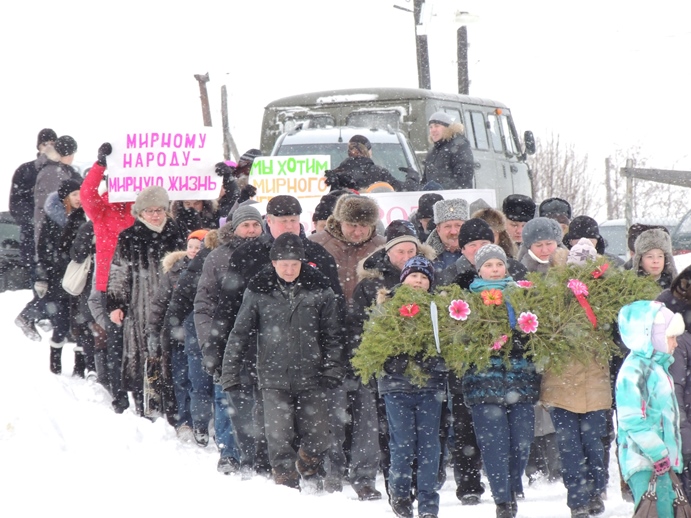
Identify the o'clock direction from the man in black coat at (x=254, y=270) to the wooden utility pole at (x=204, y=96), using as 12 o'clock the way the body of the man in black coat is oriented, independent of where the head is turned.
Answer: The wooden utility pole is roughly at 6 o'clock from the man in black coat.

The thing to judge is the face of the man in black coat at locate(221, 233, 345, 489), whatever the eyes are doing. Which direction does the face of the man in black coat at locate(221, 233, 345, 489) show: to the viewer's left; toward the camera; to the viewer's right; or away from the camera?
toward the camera

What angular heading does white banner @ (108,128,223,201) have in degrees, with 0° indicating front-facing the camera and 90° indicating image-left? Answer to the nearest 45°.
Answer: approximately 0°

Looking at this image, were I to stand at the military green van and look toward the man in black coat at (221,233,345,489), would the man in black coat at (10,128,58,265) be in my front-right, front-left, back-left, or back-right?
front-right

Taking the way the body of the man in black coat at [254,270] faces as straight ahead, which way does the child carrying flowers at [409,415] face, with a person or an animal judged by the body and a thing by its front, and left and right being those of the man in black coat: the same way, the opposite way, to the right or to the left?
the same way

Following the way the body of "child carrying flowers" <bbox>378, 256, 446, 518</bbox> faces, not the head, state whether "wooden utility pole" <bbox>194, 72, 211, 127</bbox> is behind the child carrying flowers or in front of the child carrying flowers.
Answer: behind

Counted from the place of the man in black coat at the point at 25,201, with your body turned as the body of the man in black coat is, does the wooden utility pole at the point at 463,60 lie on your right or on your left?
on your left

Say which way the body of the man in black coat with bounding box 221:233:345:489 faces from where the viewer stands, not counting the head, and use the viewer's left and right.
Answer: facing the viewer

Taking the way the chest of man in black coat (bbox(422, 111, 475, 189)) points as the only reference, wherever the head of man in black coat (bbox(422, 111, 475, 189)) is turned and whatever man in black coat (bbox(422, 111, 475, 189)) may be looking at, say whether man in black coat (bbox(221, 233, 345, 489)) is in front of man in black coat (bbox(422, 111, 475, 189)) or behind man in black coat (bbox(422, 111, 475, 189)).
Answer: in front
